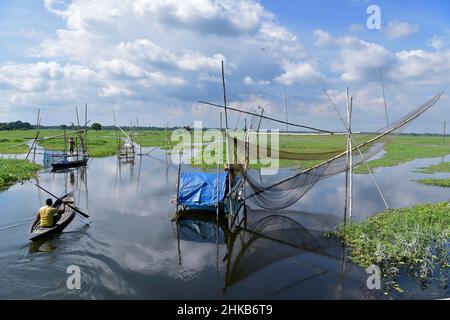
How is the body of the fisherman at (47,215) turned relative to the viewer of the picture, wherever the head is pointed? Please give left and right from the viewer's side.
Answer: facing away from the viewer and to the right of the viewer

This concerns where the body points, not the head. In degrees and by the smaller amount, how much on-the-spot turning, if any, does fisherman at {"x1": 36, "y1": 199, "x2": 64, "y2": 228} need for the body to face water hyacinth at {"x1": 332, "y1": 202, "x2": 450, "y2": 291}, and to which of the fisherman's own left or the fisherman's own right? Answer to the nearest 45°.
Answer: approximately 90° to the fisherman's own right

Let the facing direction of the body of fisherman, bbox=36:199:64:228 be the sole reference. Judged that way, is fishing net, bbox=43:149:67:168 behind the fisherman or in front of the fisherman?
in front

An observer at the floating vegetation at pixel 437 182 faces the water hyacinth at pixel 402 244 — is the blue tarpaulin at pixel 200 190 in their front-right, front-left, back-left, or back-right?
front-right

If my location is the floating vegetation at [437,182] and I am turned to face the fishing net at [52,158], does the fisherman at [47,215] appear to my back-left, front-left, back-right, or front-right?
front-left

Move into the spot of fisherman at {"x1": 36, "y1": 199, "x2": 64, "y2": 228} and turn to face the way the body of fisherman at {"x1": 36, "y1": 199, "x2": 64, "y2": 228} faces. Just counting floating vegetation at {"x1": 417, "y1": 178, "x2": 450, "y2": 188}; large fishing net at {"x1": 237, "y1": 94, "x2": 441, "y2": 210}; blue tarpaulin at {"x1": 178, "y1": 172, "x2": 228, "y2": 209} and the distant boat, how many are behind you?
0

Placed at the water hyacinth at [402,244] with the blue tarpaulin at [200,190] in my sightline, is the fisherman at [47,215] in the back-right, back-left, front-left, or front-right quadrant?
front-left

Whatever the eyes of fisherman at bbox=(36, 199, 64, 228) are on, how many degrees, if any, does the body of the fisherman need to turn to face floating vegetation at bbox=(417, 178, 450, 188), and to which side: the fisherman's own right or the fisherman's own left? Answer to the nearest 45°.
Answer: approximately 45° to the fisherman's own right

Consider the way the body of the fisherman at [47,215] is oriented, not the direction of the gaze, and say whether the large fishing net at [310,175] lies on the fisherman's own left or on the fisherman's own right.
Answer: on the fisherman's own right

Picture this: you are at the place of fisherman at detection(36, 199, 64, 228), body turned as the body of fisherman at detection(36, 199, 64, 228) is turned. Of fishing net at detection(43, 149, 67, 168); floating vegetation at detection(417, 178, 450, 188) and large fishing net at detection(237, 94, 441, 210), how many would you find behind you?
0

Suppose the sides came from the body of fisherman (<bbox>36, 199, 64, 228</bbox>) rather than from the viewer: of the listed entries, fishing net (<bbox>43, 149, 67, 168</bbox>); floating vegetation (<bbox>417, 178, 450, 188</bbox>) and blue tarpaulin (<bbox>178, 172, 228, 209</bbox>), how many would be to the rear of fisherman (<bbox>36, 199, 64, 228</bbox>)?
0

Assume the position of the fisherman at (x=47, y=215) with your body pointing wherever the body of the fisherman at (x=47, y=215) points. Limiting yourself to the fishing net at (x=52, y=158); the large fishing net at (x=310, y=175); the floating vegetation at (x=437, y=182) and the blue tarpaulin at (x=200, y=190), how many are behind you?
0

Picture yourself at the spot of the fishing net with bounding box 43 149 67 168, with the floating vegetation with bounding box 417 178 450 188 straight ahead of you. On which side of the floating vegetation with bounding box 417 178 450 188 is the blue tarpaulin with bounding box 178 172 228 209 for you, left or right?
right

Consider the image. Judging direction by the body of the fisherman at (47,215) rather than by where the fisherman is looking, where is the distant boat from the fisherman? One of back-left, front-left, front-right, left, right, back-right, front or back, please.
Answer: front-left

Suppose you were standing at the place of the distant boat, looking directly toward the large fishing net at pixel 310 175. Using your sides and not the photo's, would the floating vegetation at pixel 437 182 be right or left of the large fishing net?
left
